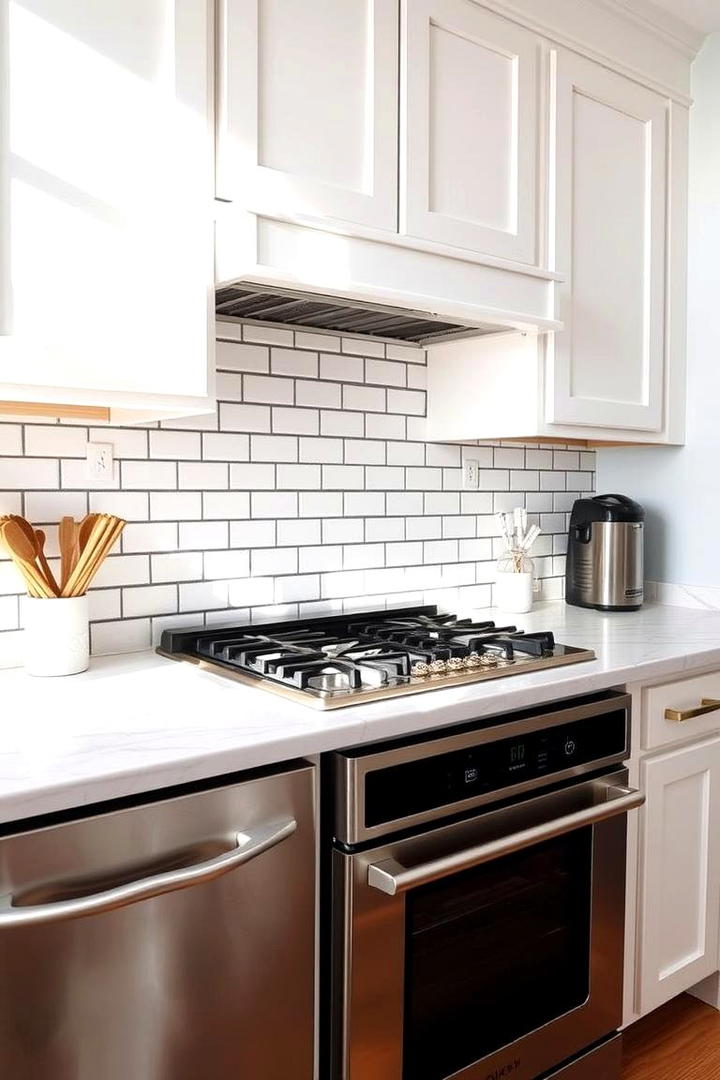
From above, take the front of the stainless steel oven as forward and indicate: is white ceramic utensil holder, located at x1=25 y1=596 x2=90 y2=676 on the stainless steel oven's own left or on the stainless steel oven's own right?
on the stainless steel oven's own right

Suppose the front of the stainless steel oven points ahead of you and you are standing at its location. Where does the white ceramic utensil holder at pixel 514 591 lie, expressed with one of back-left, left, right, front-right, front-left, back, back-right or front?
back-left

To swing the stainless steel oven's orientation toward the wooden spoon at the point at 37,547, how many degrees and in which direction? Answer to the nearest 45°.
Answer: approximately 135° to its right

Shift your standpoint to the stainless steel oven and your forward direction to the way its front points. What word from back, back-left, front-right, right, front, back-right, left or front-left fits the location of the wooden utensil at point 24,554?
back-right

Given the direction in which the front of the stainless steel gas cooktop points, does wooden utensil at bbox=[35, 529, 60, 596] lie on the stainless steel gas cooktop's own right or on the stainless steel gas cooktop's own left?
on the stainless steel gas cooktop's own right

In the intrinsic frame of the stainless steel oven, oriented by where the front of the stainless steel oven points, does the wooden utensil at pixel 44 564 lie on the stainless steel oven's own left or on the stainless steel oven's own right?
on the stainless steel oven's own right

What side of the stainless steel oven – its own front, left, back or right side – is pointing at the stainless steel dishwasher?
right
